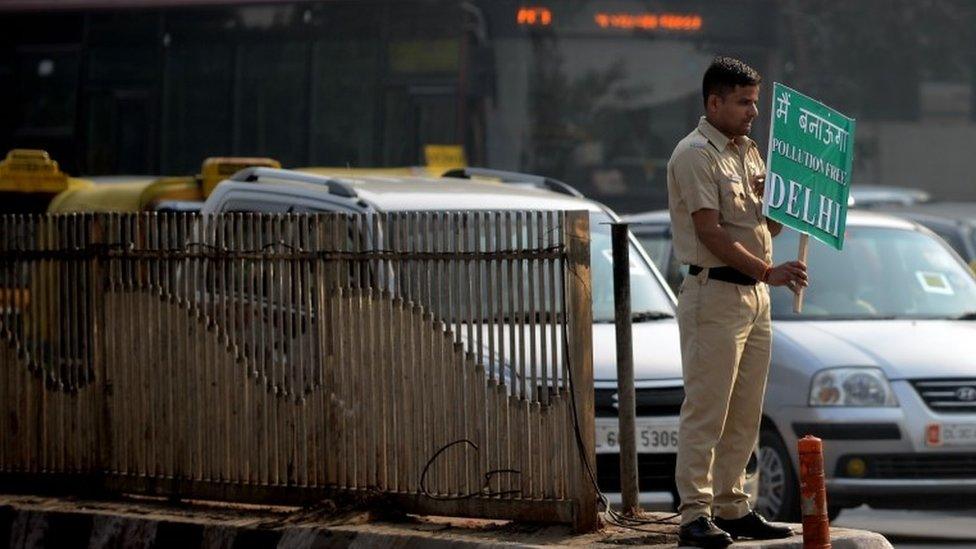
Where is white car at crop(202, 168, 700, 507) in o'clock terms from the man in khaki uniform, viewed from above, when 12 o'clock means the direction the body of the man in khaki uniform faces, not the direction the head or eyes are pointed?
The white car is roughly at 7 o'clock from the man in khaki uniform.

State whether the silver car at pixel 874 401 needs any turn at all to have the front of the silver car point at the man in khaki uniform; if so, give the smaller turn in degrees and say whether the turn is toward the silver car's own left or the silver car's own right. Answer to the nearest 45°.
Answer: approximately 45° to the silver car's own right

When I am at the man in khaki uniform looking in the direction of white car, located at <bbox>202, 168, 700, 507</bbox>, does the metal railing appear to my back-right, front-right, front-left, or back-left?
front-left

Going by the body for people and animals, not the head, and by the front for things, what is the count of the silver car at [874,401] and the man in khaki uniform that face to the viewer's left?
0

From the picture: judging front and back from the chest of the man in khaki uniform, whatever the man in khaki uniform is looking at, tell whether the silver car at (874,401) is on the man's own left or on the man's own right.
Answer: on the man's own left

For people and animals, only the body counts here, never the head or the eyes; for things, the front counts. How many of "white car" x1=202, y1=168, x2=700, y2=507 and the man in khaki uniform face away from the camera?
0

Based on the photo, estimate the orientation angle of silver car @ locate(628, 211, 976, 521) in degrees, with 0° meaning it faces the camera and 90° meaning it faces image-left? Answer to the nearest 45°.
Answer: approximately 315°

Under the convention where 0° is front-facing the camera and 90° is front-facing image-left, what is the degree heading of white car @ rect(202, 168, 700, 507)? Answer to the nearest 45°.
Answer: approximately 315°

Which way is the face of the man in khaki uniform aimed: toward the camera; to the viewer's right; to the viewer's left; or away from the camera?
to the viewer's right

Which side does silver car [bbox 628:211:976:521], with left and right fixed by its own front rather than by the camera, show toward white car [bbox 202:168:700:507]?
right

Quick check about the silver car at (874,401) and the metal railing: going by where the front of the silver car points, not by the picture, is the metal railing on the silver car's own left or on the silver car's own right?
on the silver car's own right

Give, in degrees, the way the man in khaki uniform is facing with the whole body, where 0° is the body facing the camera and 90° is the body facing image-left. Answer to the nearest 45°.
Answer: approximately 315°

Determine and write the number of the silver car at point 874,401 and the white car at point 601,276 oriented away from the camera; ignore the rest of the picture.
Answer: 0
